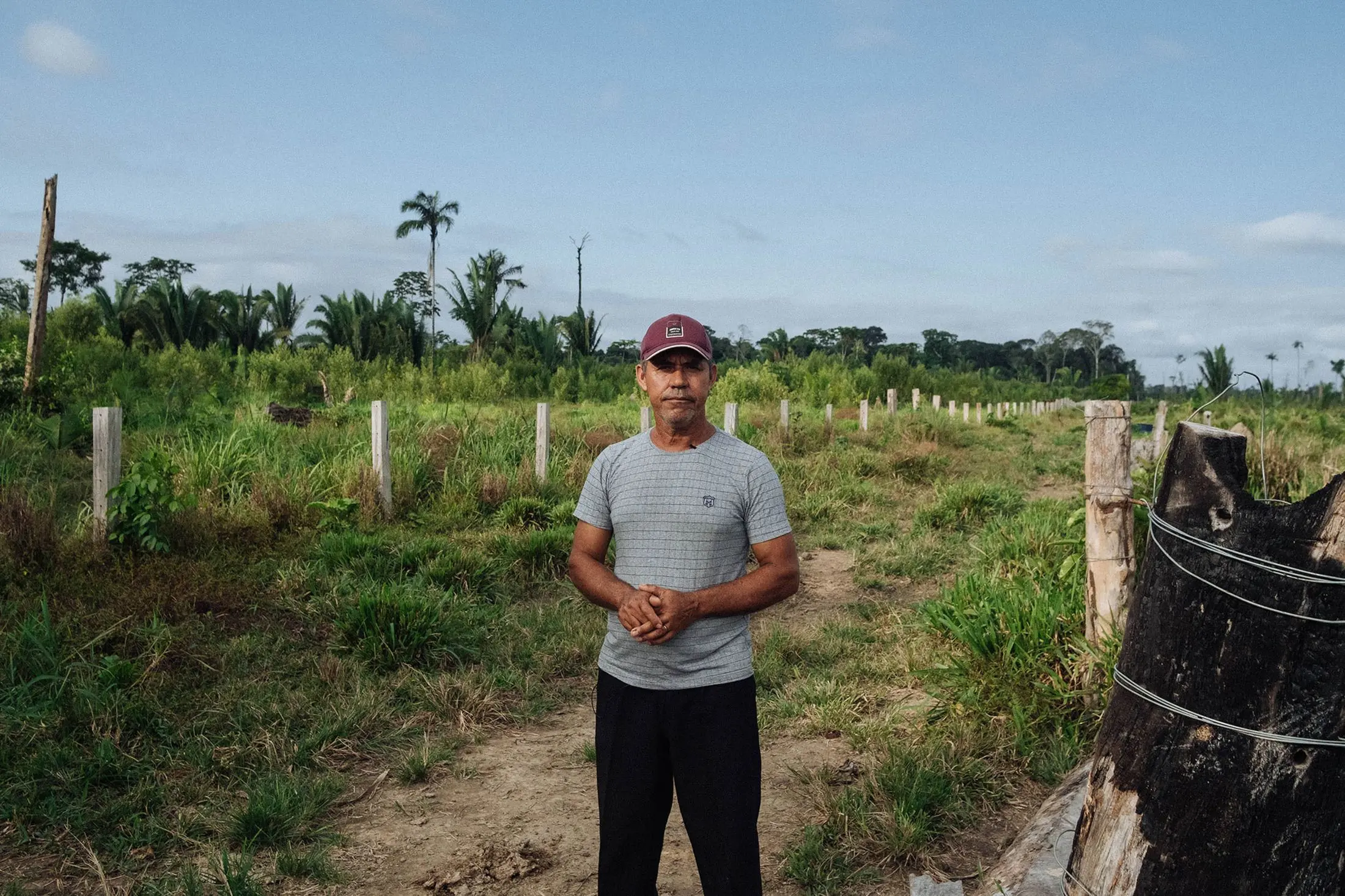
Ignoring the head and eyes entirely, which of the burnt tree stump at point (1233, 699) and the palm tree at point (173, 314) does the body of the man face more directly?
the burnt tree stump

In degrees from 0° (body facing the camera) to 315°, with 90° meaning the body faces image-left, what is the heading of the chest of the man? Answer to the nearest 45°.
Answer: approximately 0°

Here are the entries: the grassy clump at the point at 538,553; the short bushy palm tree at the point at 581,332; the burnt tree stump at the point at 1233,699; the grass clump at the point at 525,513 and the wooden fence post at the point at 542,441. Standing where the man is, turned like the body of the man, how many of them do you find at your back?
4

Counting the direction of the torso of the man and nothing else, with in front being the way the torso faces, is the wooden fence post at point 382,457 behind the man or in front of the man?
behind

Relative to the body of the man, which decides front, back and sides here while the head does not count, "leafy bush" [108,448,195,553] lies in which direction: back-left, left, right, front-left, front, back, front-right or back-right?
back-right

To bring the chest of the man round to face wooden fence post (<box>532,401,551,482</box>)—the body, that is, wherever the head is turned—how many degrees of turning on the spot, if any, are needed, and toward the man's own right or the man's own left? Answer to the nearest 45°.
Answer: approximately 180°

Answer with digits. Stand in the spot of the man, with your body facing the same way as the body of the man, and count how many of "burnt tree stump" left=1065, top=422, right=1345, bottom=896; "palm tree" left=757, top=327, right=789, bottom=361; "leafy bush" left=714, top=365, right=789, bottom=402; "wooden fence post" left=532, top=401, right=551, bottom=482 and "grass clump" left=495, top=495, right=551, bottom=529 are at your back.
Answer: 4

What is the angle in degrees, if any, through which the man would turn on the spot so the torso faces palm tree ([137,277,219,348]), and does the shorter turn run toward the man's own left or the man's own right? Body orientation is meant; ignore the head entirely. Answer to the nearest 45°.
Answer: approximately 135° to the man's own right

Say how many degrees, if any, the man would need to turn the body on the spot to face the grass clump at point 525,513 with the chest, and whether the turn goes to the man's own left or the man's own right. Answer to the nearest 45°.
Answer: approximately 180°

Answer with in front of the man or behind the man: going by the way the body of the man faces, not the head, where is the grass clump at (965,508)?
behind

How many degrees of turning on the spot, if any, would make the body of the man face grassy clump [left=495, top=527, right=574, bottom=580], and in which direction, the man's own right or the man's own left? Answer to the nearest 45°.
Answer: approximately 180°

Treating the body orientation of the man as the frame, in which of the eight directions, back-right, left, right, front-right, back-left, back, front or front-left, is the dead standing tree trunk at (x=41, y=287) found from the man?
back-right

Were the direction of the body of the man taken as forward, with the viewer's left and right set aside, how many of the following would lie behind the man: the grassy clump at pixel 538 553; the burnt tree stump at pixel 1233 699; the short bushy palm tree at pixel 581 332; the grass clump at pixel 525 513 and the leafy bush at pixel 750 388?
4

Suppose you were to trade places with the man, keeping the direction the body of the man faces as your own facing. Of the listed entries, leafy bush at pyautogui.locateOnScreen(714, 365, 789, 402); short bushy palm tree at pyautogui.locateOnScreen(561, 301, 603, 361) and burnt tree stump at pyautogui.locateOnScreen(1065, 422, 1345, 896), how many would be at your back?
2
